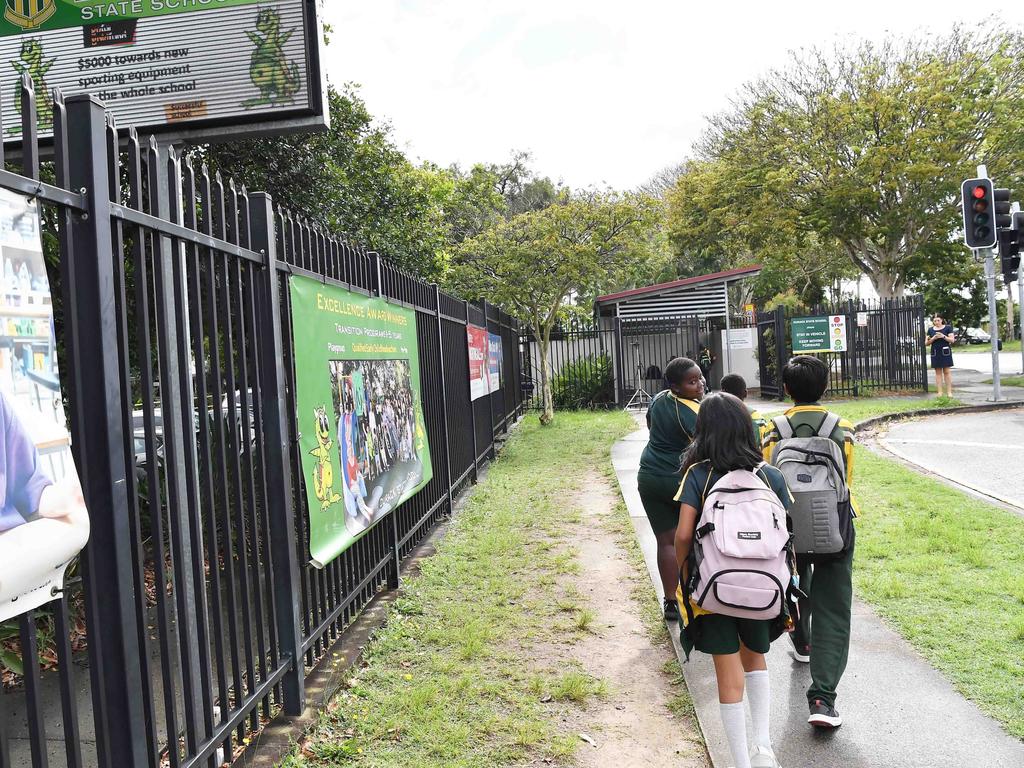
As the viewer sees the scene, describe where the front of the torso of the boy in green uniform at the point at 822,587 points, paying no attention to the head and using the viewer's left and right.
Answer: facing away from the viewer

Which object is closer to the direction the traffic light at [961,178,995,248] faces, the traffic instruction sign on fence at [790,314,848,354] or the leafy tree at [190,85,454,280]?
the leafy tree

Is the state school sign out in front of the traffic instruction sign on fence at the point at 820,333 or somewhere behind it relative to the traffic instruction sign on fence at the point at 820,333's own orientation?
in front

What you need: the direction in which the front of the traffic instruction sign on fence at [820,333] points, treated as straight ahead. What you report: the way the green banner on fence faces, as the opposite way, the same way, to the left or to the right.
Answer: to the left

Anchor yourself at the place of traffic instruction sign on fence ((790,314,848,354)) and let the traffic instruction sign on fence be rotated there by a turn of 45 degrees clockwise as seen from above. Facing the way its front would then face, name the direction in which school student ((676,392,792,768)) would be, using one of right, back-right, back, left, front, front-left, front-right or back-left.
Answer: front-left

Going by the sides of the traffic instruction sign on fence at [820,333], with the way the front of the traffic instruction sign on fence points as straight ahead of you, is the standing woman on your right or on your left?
on your left

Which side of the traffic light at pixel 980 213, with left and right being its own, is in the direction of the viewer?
front

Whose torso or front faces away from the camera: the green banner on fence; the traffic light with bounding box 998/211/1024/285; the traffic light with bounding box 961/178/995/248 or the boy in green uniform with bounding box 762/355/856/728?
the boy in green uniform

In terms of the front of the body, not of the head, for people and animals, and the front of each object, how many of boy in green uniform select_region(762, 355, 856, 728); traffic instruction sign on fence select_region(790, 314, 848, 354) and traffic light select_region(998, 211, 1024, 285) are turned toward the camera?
1

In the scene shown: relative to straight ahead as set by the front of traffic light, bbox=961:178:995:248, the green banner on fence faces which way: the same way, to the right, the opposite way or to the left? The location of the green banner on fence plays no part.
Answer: to the left

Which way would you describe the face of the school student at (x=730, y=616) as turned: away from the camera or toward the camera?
away from the camera

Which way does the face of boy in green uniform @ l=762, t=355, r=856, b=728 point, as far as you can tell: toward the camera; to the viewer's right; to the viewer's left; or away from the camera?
away from the camera

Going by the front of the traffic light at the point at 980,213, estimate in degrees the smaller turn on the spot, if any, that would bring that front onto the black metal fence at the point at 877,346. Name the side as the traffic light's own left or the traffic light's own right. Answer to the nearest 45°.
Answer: approximately 135° to the traffic light's own right

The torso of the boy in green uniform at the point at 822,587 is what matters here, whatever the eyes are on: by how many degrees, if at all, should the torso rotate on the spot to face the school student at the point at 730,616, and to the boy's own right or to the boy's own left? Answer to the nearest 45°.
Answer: approximately 135° to the boy's own left

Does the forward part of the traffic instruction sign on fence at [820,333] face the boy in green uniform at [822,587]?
yes

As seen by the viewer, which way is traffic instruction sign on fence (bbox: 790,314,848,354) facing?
toward the camera

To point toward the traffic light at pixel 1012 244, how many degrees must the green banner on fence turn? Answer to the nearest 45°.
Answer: approximately 90° to its left
